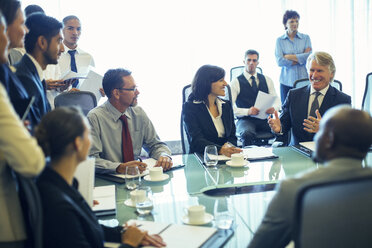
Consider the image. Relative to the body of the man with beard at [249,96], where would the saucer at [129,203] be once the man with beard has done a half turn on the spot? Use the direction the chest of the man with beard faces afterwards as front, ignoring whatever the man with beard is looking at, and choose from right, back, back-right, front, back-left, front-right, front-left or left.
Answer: back

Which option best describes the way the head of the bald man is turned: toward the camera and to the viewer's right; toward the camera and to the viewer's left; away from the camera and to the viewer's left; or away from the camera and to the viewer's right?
away from the camera and to the viewer's left

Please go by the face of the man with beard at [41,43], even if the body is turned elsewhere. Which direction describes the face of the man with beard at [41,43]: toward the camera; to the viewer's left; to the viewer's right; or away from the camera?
to the viewer's right

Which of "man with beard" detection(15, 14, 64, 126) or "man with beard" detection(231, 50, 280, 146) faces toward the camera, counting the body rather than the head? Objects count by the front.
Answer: "man with beard" detection(231, 50, 280, 146)

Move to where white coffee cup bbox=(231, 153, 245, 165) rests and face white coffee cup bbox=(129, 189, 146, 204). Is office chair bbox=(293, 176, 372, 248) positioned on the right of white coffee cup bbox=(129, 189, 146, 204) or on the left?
left

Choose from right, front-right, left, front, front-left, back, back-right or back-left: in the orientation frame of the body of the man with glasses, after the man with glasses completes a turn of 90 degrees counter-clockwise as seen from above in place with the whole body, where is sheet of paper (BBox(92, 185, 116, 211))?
back-right

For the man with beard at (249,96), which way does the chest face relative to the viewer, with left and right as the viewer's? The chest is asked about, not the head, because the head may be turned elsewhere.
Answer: facing the viewer

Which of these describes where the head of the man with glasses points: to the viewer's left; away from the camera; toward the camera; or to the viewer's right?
to the viewer's right

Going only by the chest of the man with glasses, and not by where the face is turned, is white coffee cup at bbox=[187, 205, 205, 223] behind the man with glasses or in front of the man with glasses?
in front

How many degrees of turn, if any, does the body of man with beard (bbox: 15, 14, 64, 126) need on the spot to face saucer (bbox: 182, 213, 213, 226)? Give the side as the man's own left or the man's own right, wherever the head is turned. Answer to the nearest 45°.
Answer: approximately 45° to the man's own right

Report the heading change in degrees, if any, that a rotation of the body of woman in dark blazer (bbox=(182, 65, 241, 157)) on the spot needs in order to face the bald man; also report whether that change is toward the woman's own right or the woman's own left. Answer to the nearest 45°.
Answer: approximately 45° to the woman's own right

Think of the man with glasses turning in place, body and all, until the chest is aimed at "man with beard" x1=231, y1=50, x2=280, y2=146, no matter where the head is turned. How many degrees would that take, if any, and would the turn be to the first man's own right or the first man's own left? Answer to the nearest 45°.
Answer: approximately 90° to the first man's own left

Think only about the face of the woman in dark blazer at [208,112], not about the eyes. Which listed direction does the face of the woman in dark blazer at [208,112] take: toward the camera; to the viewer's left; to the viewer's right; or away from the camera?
to the viewer's right

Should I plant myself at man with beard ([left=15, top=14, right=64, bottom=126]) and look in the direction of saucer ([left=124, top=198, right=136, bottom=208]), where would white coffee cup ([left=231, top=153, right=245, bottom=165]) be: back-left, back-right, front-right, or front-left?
front-left

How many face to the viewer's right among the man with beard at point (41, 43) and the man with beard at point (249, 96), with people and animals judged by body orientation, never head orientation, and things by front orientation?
1

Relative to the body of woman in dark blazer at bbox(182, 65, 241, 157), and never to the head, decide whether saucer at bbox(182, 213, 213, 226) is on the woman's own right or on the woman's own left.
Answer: on the woman's own right

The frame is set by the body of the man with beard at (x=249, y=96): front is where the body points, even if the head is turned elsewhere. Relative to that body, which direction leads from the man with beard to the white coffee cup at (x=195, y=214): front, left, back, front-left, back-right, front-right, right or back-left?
front

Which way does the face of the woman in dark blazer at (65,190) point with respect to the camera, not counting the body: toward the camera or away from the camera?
away from the camera

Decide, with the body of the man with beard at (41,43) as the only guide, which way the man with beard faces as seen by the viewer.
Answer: to the viewer's right
